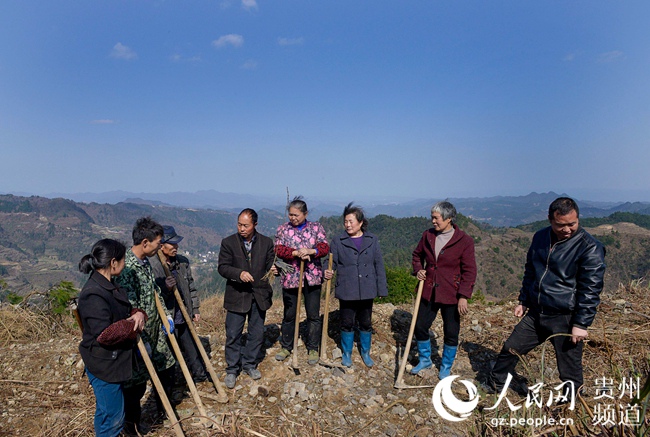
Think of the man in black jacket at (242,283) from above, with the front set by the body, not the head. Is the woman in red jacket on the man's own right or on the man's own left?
on the man's own left

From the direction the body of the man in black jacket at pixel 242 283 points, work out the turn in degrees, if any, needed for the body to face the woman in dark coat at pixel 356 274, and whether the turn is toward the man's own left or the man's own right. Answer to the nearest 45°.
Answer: approximately 90° to the man's own left

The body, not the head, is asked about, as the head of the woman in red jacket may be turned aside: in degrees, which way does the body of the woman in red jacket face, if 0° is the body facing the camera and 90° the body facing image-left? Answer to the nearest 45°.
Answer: approximately 45°

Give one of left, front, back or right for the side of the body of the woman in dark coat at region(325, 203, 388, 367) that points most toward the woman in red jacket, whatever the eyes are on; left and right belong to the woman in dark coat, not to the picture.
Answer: left

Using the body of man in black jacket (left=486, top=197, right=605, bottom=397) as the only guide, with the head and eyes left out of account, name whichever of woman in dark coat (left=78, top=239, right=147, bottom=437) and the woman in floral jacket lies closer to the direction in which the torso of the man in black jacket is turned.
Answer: the woman in dark coat

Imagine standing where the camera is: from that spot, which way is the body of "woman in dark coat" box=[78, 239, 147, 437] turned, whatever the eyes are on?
to the viewer's right

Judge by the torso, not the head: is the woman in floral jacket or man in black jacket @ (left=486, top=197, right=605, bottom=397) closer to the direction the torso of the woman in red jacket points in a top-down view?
the woman in floral jacket

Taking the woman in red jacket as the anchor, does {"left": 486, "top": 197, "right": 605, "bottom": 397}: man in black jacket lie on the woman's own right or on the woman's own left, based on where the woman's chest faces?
on the woman's own left

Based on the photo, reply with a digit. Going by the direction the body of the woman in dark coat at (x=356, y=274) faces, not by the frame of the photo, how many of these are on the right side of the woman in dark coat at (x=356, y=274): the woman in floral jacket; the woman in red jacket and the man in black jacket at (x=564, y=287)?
1

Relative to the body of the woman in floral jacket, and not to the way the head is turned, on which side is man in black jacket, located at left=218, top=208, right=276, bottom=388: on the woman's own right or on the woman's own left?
on the woman's own right

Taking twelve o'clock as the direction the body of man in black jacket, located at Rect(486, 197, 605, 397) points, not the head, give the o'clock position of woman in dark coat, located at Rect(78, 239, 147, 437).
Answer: The woman in dark coat is roughly at 12 o'clock from the man in black jacket.
